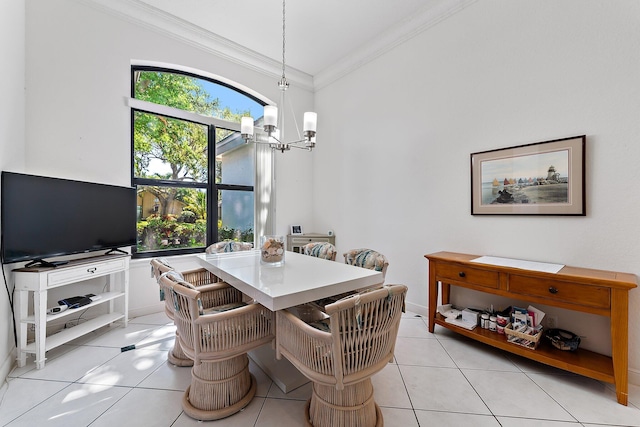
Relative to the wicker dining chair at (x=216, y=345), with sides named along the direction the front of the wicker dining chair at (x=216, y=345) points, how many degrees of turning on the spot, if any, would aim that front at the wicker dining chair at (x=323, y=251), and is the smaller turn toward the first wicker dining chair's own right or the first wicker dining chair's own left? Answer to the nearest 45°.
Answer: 0° — it already faces it

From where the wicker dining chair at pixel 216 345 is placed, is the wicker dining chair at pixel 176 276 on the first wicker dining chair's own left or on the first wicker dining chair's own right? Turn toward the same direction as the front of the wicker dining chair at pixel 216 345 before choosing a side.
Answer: on the first wicker dining chair's own left

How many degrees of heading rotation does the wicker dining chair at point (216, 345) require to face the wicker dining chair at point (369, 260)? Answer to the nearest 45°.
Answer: approximately 45° to its right

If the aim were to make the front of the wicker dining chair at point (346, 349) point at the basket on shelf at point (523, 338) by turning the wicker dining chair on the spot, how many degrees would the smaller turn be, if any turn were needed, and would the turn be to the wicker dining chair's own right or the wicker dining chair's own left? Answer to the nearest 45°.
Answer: approximately 90° to the wicker dining chair's own right

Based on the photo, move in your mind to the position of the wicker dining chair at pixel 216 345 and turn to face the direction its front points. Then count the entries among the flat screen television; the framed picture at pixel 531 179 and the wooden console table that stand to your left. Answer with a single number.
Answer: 1

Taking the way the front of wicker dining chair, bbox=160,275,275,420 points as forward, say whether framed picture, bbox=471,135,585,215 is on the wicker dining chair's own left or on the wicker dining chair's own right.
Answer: on the wicker dining chair's own right

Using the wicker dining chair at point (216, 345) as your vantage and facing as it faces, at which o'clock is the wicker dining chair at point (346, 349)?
the wicker dining chair at point (346, 349) is roughly at 3 o'clock from the wicker dining chair at point (216, 345).

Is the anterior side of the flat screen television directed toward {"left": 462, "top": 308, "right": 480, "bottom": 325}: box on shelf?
yes

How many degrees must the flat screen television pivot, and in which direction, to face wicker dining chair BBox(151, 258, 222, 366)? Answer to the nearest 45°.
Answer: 0° — it already faces it

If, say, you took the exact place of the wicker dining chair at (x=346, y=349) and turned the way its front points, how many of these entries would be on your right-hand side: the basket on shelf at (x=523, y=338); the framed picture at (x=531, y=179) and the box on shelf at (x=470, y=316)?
3

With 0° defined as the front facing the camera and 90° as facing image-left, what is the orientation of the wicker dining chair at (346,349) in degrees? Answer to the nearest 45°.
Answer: approximately 135°
